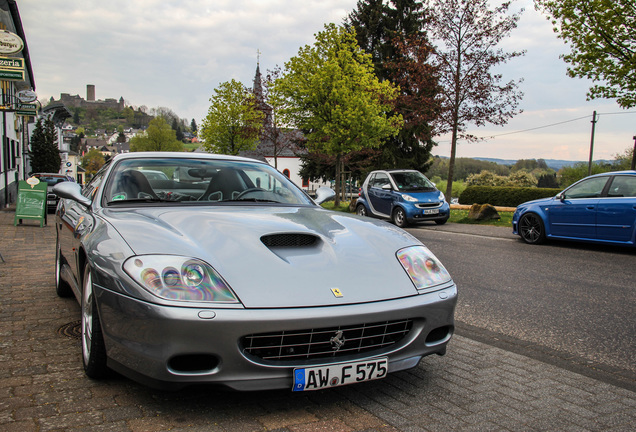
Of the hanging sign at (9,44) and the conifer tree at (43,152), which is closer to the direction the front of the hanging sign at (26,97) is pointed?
the hanging sign

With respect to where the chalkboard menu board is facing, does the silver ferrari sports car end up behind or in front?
in front

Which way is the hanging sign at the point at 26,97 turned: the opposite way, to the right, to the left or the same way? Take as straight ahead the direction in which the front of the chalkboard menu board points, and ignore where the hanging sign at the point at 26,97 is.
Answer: the same way

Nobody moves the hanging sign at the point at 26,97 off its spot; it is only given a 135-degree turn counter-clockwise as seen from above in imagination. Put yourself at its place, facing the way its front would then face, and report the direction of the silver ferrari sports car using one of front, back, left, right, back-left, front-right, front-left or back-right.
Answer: back-right

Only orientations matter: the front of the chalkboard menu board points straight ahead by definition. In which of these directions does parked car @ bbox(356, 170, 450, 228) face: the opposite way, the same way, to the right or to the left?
the same way

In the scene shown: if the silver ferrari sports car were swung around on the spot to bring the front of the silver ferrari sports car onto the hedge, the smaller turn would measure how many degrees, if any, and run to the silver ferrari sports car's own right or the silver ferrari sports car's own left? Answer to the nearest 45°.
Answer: approximately 90° to the silver ferrari sports car's own left

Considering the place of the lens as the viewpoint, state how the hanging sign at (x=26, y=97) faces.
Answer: facing the viewer

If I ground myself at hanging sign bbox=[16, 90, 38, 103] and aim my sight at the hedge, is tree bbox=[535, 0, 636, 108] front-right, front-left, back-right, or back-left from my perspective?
front-right

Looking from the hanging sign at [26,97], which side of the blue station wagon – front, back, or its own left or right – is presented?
front

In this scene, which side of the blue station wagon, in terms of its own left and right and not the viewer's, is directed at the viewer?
left

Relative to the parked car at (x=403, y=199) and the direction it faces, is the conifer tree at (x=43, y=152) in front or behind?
behind

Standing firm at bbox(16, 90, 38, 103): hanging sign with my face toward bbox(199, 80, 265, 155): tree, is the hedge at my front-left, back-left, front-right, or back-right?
front-right

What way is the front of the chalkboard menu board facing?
toward the camera

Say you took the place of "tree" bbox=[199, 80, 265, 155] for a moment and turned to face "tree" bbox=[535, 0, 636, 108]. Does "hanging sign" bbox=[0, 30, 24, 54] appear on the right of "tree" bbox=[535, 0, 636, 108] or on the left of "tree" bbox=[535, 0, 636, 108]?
right

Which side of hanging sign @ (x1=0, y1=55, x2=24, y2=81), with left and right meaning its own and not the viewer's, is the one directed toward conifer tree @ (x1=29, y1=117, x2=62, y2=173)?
back

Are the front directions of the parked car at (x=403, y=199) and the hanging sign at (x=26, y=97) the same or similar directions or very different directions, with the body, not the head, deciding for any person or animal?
same or similar directions

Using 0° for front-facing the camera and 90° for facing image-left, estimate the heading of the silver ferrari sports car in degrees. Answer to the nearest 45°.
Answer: approximately 315°
